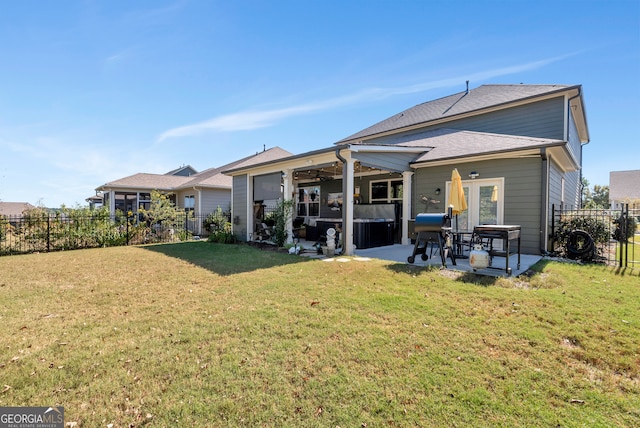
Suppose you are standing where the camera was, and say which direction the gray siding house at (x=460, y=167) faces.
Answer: facing away from the viewer and to the right of the viewer

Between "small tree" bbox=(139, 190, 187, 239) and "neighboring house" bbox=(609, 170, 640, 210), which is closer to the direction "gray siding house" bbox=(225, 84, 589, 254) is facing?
the neighboring house

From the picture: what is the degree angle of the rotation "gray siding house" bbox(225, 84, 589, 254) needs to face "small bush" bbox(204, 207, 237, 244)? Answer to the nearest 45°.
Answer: approximately 135° to its left

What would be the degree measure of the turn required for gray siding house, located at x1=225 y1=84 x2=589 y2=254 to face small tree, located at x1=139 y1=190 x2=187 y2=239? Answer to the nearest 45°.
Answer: approximately 135° to its left

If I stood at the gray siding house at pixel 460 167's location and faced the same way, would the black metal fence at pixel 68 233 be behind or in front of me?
behind

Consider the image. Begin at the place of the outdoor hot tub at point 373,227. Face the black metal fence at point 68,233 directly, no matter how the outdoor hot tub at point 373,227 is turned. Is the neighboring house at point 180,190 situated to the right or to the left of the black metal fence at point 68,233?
right

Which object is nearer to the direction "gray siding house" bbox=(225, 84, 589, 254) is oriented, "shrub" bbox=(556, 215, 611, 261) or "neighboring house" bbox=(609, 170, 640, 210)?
the neighboring house

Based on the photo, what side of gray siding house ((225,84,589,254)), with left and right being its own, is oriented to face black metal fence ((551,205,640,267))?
right
